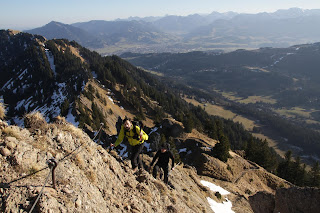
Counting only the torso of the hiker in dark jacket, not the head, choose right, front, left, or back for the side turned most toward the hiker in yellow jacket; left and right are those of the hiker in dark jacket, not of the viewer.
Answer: front
